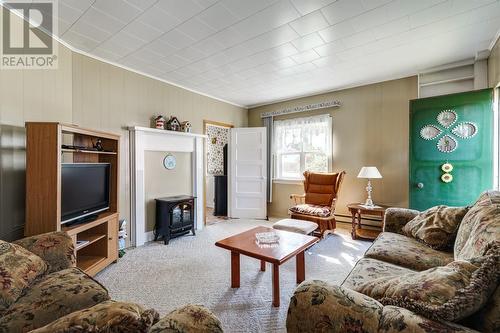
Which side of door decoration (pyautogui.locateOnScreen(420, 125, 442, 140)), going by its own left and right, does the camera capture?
front

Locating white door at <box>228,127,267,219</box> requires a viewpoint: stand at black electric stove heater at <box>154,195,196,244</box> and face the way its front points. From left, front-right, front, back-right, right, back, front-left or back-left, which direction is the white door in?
left

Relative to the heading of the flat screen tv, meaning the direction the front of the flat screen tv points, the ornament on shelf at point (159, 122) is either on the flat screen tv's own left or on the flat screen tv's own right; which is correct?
on the flat screen tv's own left

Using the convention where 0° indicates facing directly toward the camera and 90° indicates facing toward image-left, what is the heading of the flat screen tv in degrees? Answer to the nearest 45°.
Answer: approximately 315°

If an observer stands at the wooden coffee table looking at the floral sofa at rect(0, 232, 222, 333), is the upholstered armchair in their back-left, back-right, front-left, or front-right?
back-right

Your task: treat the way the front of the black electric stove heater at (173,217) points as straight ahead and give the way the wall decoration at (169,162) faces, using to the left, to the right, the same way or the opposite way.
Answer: the same way

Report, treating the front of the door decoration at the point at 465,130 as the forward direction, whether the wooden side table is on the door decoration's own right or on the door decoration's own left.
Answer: on the door decoration's own right

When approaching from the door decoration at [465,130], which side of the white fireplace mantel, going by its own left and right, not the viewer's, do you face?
front

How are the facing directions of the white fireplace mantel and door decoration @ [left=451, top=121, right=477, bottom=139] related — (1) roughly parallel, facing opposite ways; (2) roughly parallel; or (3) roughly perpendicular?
roughly perpendicular

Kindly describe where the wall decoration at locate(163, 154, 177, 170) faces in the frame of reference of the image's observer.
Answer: facing the viewer and to the right of the viewer

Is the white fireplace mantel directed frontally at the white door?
no

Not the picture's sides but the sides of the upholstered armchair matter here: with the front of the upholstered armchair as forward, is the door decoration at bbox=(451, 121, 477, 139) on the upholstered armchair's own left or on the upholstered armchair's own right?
on the upholstered armchair's own left

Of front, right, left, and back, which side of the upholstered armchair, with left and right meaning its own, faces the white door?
right

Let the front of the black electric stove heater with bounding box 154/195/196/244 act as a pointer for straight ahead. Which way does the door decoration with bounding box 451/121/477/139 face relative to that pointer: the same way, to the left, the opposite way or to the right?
to the right

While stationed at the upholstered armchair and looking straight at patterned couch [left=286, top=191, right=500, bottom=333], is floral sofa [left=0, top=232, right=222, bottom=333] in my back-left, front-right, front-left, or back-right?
front-right
